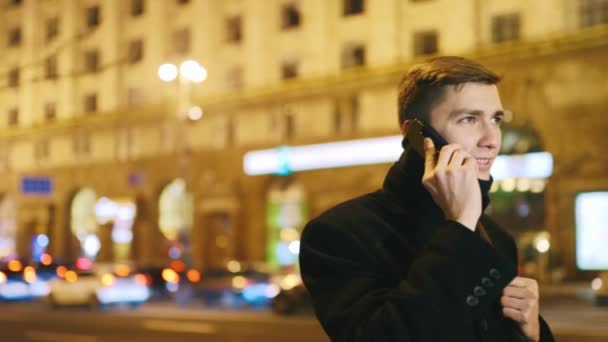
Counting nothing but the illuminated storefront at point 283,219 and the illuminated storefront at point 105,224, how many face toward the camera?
2

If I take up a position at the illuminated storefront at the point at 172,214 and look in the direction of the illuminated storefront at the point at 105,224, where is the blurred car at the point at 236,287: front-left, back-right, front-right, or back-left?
back-left

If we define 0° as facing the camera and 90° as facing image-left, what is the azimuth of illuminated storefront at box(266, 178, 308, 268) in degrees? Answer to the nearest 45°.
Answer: approximately 0°

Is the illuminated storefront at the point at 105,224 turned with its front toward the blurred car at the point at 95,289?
yes

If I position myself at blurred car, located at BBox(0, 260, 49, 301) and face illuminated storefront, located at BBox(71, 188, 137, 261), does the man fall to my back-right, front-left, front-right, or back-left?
back-right

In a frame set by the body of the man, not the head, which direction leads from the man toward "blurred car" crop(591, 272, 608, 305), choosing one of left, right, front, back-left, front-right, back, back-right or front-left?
back-left

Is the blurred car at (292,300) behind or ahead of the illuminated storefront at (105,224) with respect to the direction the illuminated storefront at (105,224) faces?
ahead

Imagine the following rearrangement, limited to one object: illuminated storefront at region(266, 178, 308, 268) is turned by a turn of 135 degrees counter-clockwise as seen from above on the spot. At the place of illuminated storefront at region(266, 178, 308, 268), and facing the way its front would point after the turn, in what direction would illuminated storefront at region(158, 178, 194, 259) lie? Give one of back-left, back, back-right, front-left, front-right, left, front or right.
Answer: left

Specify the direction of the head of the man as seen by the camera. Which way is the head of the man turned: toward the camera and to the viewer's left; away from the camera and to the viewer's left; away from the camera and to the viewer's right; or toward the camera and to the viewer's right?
toward the camera and to the viewer's right

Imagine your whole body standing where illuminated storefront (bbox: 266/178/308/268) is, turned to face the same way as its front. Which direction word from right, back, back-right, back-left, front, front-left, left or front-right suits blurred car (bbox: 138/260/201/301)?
front-right

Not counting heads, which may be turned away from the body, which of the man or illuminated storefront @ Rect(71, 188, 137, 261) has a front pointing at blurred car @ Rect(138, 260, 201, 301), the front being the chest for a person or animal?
the illuminated storefront

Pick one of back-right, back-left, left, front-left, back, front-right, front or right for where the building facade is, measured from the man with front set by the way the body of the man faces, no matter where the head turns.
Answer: back-left

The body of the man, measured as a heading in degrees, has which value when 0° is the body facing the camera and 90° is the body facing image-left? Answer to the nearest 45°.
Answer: approximately 315°

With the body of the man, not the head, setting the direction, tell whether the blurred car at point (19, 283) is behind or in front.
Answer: behind

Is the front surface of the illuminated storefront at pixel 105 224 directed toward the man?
yes
